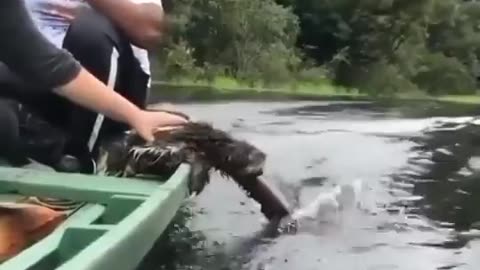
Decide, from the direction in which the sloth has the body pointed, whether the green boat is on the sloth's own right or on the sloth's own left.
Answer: on the sloth's own right

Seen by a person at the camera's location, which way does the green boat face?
facing away from the viewer and to the right of the viewer

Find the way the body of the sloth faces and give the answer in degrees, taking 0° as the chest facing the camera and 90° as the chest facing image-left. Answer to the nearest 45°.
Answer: approximately 270°
